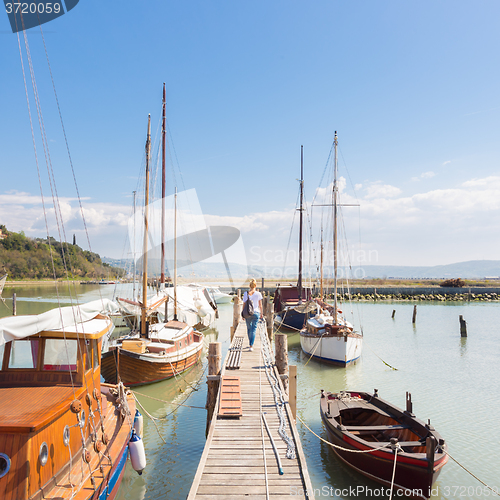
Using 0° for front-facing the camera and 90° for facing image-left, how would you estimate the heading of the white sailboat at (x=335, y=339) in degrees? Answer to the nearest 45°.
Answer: approximately 315°

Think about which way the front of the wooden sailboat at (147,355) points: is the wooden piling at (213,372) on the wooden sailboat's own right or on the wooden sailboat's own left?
on the wooden sailboat's own left

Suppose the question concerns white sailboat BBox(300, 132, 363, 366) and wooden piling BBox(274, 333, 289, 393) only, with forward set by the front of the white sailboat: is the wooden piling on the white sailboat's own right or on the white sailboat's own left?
on the white sailboat's own right
